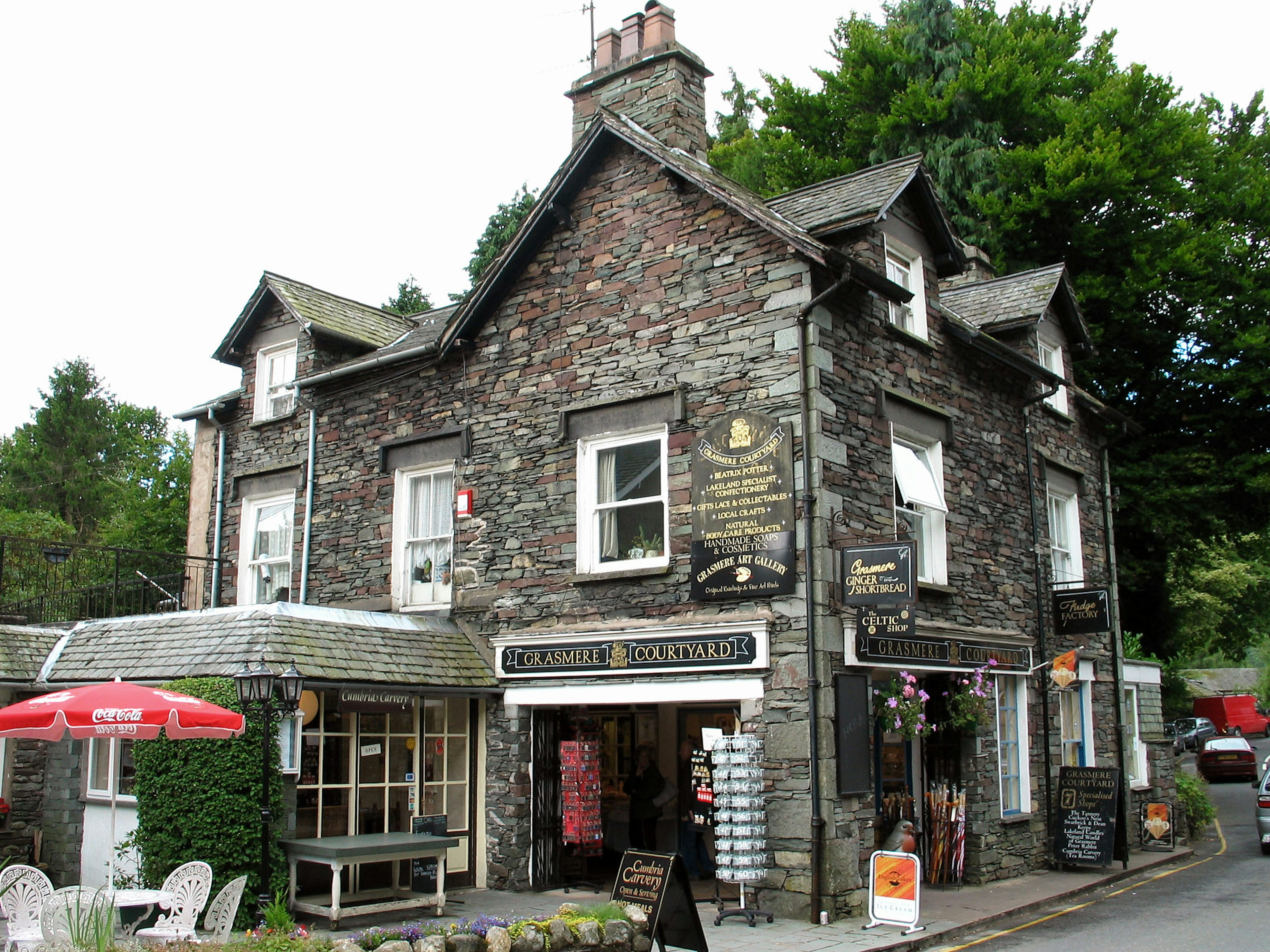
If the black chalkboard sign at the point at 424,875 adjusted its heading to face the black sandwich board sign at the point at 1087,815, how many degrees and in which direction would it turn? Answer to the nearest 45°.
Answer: approximately 90° to its left

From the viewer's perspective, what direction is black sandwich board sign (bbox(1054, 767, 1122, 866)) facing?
toward the camera

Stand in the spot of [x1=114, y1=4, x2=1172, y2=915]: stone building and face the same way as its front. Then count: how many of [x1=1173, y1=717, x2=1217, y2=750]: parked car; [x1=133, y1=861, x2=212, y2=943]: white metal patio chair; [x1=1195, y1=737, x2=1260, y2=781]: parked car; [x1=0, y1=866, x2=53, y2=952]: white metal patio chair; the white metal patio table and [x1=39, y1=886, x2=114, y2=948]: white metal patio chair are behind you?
2

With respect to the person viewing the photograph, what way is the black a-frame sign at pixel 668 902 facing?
facing the viewer and to the left of the viewer

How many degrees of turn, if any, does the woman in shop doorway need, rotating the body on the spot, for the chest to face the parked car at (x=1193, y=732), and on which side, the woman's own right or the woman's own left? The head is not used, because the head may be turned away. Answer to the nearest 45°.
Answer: approximately 135° to the woman's own left

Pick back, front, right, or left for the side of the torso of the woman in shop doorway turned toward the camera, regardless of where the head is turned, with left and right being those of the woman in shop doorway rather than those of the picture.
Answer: front

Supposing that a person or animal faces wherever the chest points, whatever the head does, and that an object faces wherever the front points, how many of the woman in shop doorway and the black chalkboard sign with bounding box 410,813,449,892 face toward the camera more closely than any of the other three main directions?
2

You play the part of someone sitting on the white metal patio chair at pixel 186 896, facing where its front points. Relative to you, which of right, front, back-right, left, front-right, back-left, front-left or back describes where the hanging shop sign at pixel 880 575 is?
back-left

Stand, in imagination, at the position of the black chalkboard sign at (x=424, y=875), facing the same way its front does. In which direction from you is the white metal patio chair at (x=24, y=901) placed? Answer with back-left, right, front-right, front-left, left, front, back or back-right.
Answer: front-right

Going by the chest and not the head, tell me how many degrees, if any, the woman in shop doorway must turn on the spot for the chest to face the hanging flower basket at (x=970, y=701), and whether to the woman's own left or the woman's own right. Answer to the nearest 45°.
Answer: approximately 90° to the woman's own left

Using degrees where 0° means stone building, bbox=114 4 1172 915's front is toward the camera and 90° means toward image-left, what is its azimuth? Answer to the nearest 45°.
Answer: approximately 45°

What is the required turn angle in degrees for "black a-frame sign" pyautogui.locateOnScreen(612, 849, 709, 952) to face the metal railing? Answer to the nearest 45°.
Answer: approximately 90° to its right

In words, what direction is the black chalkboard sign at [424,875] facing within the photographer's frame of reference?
facing the viewer
